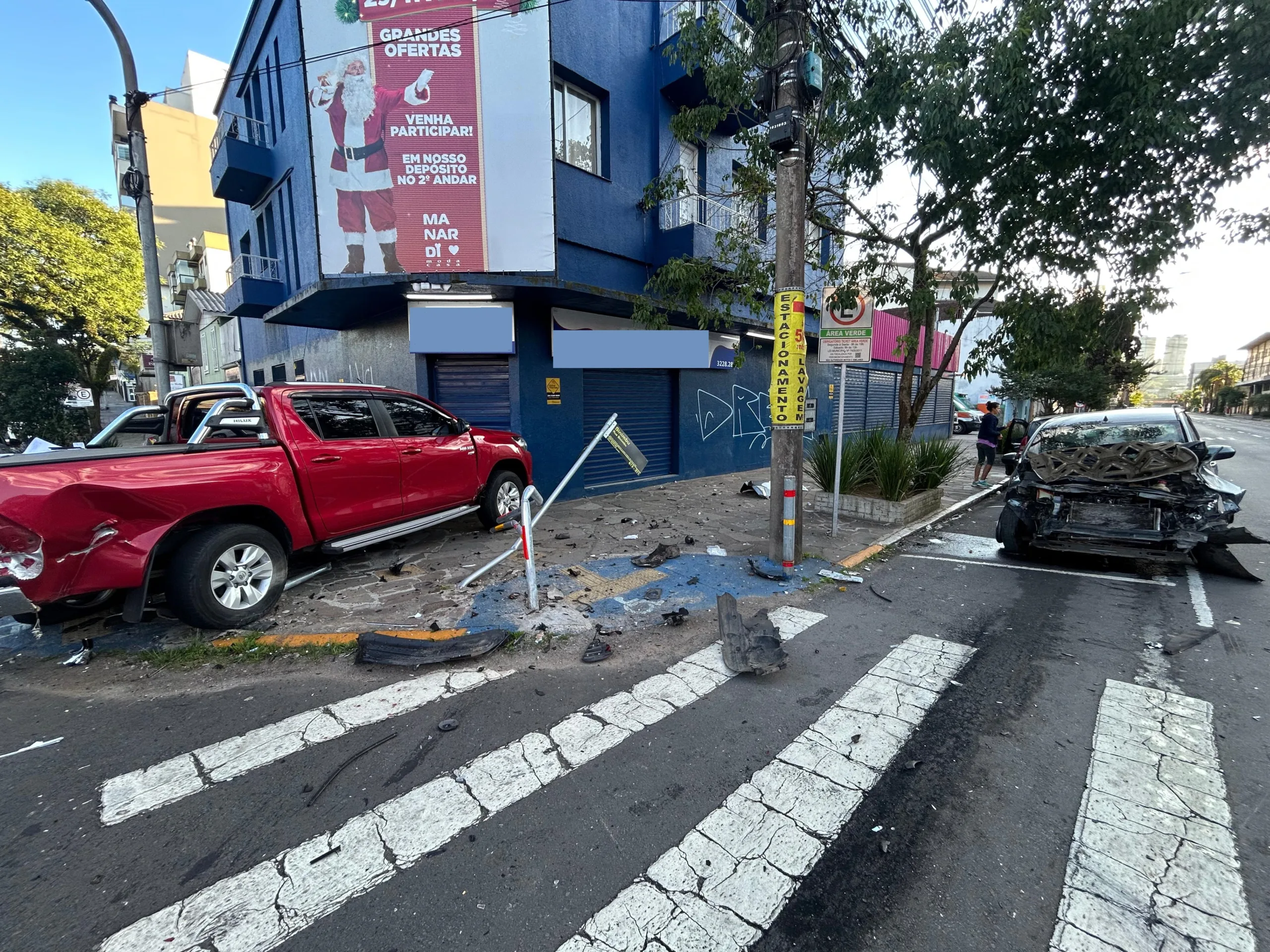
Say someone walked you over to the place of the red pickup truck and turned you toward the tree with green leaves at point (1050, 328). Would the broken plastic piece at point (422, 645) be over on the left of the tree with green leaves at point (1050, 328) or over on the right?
right

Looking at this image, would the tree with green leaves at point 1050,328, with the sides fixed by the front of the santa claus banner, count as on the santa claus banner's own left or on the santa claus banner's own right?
on the santa claus banner's own left

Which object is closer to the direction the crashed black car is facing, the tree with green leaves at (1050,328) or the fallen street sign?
the fallen street sign

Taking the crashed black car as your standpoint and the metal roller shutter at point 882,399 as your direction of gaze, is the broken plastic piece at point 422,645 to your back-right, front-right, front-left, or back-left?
back-left

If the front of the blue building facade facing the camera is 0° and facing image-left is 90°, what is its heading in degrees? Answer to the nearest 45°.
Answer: approximately 0°

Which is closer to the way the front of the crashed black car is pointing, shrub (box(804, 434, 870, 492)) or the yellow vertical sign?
the yellow vertical sign

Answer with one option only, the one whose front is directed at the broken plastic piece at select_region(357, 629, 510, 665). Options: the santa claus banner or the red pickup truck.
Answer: the santa claus banner

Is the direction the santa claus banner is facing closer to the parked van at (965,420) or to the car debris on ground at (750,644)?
the car debris on ground

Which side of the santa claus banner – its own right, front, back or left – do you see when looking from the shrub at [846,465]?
left

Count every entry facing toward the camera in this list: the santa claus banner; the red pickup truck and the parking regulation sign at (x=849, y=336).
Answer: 2

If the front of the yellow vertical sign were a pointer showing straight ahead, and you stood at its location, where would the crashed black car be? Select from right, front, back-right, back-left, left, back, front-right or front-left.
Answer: left

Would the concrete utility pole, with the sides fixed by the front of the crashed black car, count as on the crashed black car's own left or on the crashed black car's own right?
on the crashed black car's own right
